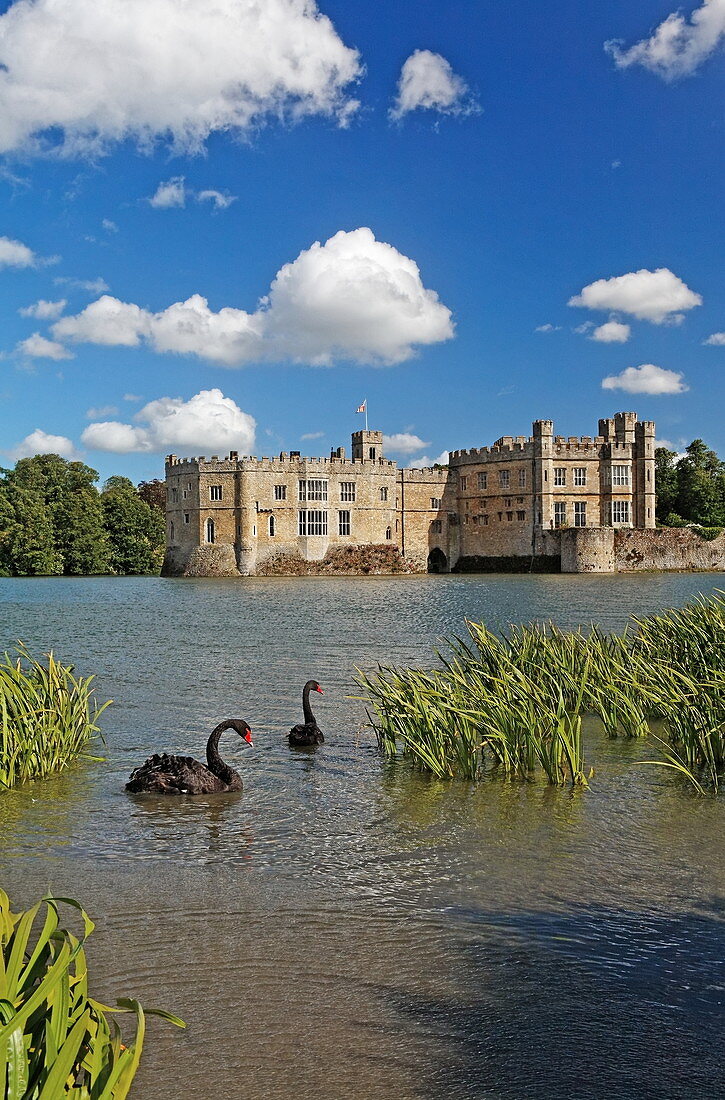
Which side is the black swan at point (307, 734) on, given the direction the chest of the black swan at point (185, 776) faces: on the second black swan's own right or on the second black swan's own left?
on the second black swan's own left

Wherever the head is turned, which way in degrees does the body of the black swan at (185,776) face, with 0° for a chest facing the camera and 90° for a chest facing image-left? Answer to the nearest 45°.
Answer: approximately 270°

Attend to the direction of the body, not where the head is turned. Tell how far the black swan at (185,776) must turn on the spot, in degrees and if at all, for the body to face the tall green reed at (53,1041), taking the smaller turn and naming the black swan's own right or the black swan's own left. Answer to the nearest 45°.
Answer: approximately 90° to the black swan's own right

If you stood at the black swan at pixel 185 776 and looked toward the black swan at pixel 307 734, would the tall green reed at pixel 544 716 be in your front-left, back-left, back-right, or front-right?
front-right

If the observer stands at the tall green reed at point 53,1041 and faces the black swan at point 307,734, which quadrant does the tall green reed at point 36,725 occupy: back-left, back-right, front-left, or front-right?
front-left

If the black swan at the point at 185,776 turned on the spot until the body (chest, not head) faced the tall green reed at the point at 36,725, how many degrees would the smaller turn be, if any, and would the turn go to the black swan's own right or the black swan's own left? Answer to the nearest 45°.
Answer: approximately 135° to the black swan's own left

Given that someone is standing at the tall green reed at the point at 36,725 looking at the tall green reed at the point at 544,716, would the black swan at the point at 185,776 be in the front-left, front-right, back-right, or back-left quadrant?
front-right

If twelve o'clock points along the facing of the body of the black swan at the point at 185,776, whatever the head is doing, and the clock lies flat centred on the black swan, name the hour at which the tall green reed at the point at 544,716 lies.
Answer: The tall green reed is roughly at 12 o'clock from the black swan.
